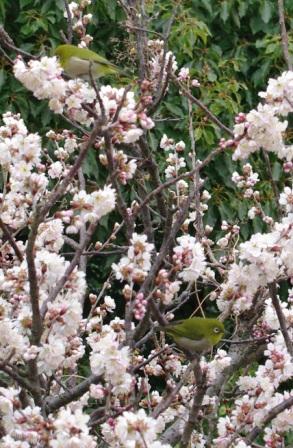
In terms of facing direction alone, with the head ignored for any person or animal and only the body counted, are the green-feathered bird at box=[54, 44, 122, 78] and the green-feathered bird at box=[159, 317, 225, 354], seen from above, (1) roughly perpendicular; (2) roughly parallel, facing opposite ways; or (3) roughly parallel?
roughly parallel, facing opposite ways

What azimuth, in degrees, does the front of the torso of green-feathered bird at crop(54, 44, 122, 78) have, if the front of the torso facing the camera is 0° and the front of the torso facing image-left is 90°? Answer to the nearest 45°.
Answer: approximately 90°

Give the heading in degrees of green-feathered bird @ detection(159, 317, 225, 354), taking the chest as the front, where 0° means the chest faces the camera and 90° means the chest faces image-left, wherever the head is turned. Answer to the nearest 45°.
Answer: approximately 270°

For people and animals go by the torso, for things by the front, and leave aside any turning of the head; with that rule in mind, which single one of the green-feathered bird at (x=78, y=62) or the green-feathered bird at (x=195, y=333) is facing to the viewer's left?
the green-feathered bird at (x=78, y=62)

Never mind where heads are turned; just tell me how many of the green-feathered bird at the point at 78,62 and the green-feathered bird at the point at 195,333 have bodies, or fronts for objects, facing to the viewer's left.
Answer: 1
